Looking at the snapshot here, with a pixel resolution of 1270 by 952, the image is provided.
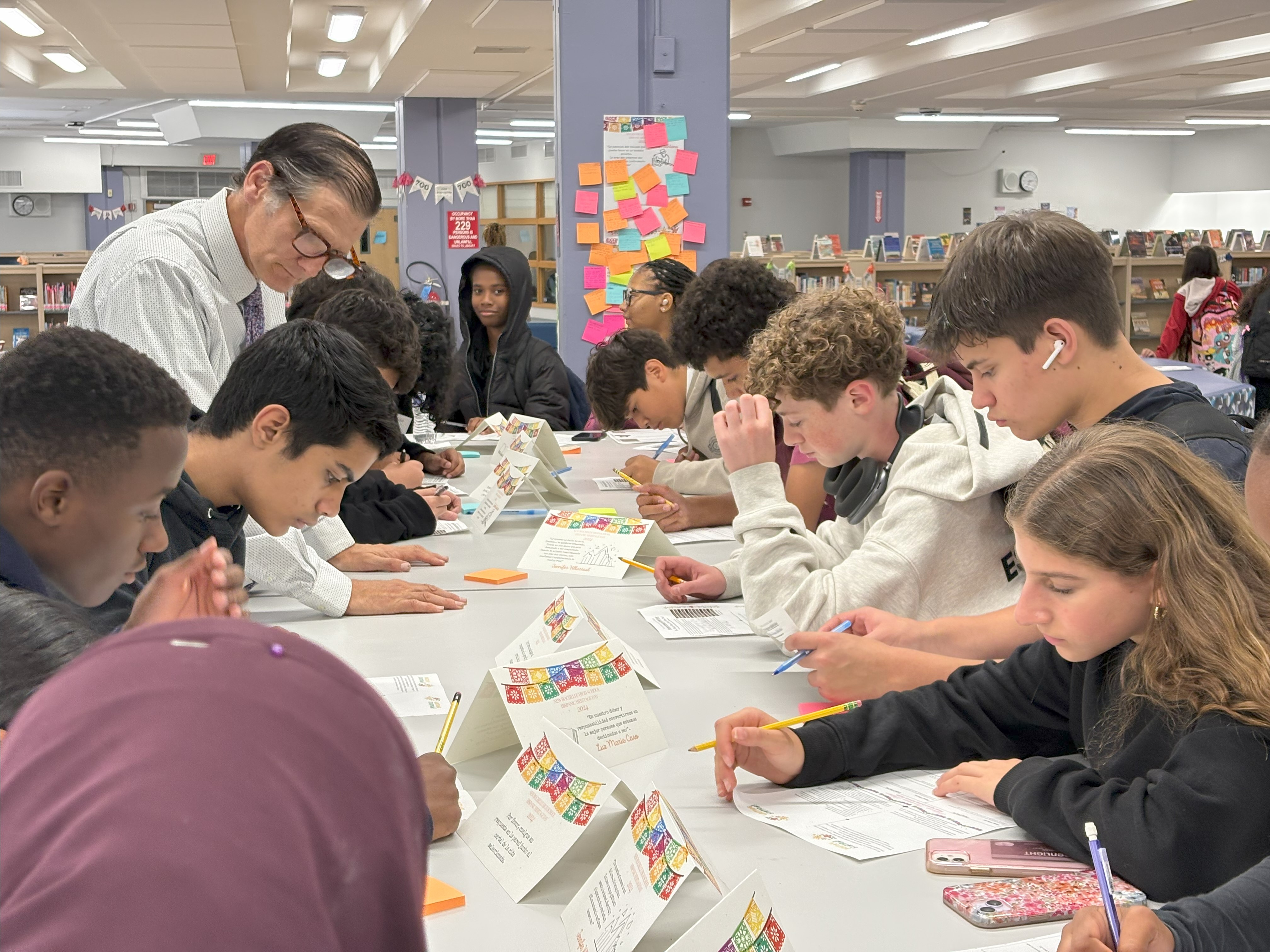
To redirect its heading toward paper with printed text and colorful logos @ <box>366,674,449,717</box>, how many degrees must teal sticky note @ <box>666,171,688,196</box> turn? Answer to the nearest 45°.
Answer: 0° — it already faces it

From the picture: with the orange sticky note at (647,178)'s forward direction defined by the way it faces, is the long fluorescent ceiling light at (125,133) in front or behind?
behind

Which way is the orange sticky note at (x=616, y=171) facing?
toward the camera

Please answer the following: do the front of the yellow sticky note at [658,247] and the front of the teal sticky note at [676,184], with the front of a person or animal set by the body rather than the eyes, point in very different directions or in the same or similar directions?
same or similar directions

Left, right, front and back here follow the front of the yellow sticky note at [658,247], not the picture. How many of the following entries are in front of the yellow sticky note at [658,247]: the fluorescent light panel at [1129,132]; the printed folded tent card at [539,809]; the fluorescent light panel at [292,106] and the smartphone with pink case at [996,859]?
2

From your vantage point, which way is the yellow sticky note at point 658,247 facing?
toward the camera

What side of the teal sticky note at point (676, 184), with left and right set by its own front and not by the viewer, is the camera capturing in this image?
front

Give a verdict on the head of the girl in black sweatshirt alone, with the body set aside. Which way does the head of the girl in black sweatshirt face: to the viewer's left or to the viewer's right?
to the viewer's left

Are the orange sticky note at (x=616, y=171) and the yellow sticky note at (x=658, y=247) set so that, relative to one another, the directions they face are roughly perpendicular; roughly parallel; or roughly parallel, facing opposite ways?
roughly parallel

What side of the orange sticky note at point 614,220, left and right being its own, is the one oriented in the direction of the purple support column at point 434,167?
back

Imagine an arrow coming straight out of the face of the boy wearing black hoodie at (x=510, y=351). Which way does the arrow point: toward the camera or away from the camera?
toward the camera

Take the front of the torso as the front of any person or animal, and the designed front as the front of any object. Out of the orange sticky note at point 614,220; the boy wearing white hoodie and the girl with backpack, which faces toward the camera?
the orange sticky note

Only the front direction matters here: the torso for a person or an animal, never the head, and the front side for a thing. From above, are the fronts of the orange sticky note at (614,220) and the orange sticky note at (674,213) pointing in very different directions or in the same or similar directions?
same or similar directions

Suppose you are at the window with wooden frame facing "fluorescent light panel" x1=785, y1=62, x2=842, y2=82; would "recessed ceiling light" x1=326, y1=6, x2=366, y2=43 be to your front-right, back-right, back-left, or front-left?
front-right

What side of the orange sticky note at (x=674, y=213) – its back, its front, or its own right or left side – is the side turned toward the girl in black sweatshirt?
front

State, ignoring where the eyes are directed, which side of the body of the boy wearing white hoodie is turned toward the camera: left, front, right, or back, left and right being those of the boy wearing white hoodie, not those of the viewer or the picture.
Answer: left
